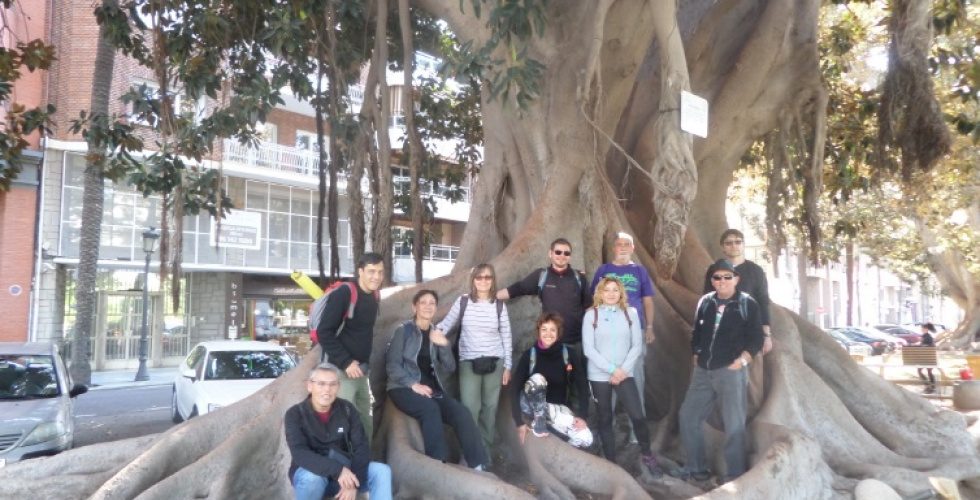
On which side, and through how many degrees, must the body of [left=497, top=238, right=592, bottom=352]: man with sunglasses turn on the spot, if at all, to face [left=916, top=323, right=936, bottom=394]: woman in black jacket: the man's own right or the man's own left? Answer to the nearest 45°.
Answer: approximately 135° to the man's own left

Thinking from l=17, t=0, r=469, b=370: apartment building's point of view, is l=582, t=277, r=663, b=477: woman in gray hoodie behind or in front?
in front

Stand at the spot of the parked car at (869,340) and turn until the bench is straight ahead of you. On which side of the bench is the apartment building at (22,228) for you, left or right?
right

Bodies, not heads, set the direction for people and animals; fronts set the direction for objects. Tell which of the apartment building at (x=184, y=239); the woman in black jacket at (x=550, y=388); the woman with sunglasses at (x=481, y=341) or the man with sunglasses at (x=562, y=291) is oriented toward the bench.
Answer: the apartment building

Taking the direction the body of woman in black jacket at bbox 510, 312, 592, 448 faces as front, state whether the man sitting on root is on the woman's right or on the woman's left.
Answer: on the woman's right

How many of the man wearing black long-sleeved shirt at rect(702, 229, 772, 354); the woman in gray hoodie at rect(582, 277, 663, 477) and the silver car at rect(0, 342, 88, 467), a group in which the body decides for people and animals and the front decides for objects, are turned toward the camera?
3

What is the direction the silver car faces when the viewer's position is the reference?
facing the viewer

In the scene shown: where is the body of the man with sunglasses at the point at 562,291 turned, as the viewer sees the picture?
toward the camera

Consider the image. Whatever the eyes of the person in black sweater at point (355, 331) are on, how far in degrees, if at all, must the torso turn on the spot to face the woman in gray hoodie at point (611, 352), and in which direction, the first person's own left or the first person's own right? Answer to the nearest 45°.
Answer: approximately 45° to the first person's own left

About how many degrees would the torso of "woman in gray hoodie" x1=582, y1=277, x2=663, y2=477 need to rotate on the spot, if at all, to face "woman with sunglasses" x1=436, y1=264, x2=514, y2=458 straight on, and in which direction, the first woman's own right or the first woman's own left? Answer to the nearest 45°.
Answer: approximately 90° to the first woman's own right

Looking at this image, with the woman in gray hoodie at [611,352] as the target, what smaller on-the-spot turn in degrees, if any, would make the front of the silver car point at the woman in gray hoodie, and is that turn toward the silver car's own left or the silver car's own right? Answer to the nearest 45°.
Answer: approximately 45° to the silver car's own left

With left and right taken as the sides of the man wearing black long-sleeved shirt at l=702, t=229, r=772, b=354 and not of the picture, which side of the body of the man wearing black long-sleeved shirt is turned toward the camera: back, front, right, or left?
front

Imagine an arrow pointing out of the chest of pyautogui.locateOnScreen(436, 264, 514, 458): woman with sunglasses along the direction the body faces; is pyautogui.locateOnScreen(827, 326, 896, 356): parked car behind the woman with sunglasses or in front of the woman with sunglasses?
behind

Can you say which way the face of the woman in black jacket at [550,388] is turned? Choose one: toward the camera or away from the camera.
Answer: toward the camera

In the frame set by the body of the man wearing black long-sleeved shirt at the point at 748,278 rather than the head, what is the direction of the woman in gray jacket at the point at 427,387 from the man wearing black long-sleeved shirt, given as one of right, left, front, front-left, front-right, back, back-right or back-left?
front-right
